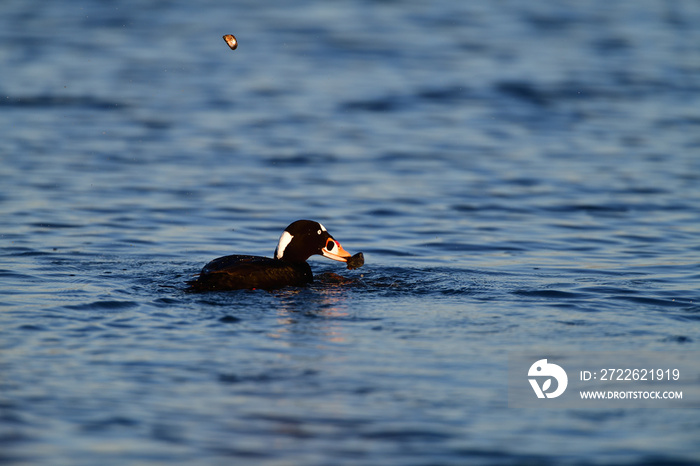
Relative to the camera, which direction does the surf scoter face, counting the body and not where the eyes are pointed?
to the viewer's right
